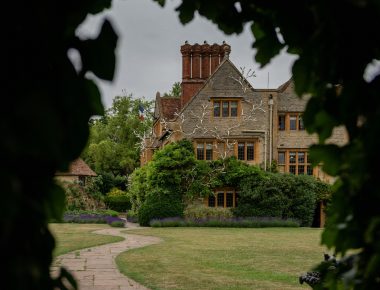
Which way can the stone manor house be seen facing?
toward the camera

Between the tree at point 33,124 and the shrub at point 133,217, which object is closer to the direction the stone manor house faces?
the tree

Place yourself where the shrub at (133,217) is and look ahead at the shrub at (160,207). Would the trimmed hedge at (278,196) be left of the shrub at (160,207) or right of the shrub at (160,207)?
left

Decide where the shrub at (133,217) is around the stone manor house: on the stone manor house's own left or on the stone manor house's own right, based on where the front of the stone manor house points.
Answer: on the stone manor house's own right

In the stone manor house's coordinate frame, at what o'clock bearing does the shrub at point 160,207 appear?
The shrub is roughly at 2 o'clock from the stone manor house.

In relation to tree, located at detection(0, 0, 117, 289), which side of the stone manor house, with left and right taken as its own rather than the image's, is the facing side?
front

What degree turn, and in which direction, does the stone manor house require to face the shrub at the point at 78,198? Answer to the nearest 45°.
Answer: approximately 90° to its right

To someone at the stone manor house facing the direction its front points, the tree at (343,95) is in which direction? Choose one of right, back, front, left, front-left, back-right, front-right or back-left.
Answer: front
